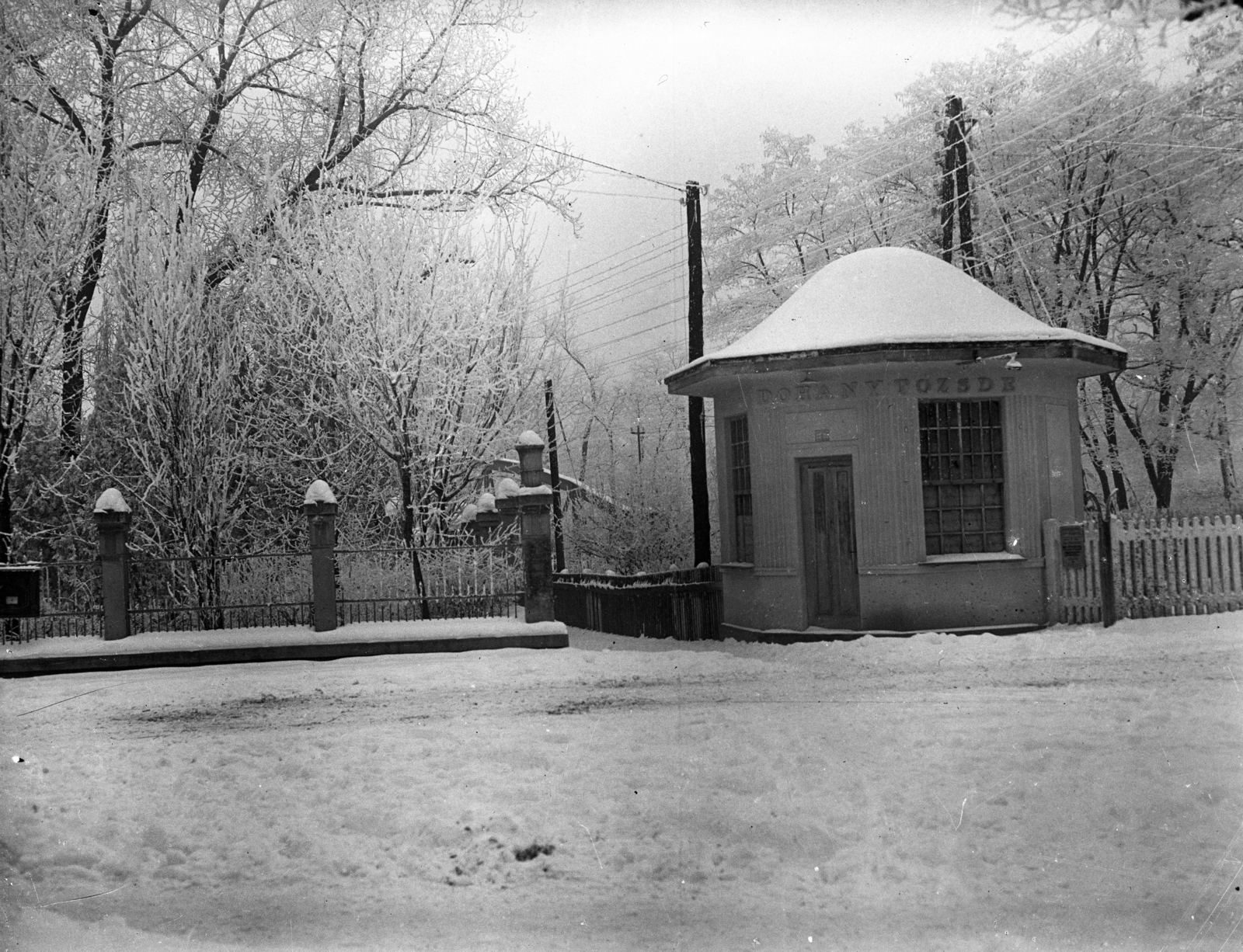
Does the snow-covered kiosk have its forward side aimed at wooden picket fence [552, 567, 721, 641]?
no

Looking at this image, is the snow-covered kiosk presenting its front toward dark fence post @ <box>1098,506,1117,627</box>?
no

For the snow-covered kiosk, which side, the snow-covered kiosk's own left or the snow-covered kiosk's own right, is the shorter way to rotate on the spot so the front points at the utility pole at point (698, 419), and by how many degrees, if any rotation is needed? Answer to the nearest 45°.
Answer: approximately 135° to the snow-covered kiosk's own right

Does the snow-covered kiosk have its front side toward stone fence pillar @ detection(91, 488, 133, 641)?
no

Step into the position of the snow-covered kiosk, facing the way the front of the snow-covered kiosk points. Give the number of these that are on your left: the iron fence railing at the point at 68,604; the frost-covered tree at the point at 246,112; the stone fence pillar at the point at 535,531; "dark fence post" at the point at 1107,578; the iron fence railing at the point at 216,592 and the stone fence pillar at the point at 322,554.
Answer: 1

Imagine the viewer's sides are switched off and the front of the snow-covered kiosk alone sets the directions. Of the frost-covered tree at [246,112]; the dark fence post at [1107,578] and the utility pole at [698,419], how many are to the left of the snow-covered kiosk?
1

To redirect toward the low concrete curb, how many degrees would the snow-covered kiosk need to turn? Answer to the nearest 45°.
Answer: approximately 90° to its right

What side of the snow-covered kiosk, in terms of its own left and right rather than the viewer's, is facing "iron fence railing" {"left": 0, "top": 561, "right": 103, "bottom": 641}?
right

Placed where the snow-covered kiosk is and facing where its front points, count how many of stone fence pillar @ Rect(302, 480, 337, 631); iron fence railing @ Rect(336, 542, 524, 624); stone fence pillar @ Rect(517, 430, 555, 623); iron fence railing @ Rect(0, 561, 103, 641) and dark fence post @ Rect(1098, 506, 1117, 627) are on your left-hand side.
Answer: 1

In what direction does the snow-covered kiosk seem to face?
toward the camera

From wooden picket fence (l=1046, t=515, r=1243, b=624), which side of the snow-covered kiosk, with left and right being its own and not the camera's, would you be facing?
left

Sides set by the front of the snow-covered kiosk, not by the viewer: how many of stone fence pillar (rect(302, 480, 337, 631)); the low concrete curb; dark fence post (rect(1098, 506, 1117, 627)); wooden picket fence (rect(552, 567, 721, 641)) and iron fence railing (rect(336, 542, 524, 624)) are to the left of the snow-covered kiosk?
1

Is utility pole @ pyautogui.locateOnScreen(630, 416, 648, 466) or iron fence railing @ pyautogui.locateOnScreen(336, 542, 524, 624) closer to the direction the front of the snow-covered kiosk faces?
the iron fence railing

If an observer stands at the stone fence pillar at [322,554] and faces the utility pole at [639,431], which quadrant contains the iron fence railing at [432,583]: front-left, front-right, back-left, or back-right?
front-right
